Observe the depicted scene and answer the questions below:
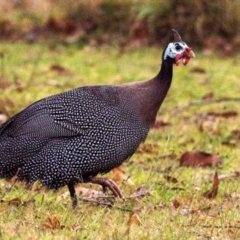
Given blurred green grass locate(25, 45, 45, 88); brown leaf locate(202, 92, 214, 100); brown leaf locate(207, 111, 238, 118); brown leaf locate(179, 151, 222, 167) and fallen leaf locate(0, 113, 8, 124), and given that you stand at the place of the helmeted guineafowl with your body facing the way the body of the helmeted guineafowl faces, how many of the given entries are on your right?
0

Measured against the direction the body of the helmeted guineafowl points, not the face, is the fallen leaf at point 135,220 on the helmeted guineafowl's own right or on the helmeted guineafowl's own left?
on the helmeted guineafowl's own right

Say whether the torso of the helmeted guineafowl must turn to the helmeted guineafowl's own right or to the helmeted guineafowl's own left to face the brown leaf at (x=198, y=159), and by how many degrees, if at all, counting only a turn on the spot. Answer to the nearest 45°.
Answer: approximately 45° to the helmeted guineafowl's own left

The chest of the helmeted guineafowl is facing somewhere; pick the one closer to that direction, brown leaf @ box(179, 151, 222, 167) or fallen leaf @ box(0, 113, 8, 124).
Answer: the brown leaf

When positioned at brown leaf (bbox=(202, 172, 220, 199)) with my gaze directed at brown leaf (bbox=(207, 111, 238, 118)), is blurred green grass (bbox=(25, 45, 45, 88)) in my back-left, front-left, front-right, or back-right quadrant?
front-left

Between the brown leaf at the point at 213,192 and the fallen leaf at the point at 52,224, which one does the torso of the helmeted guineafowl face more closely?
the brown leaf

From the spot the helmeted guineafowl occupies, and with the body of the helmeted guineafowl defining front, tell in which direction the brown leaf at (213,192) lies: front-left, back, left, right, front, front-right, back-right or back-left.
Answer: front

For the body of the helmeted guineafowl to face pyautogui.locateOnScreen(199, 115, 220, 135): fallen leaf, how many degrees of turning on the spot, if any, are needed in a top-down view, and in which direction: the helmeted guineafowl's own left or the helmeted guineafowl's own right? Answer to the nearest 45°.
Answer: approximately 45° to the helmeted guineafowl's own left

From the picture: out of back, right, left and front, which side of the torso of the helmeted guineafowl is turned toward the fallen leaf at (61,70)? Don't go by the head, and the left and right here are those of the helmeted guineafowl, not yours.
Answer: left

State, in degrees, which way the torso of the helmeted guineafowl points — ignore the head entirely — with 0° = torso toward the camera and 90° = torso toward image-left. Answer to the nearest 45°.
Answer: approximately 270°

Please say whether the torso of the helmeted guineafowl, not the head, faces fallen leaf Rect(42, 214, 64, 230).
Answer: no

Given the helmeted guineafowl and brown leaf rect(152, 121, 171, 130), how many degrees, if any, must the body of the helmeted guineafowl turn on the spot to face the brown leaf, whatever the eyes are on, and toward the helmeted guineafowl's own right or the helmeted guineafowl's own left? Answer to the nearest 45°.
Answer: approximately 90° to the helmeted guineafowl's own left

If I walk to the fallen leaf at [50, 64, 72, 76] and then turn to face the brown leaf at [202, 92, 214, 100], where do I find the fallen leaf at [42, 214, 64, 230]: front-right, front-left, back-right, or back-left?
front-right
